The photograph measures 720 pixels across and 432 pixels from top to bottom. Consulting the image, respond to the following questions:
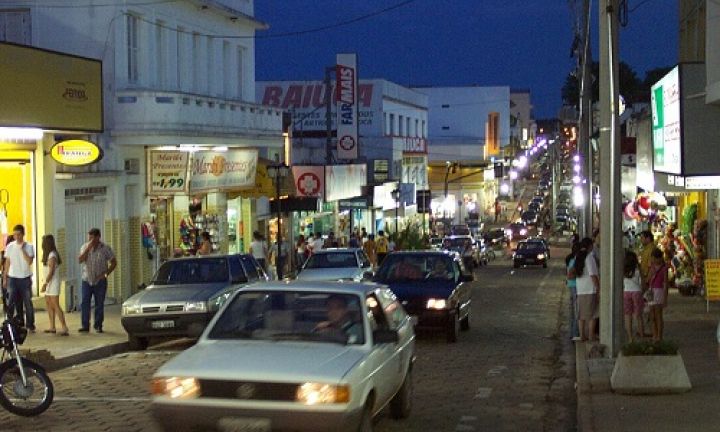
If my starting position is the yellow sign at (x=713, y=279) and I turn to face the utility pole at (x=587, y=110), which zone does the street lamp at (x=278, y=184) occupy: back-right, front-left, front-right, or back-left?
front-left

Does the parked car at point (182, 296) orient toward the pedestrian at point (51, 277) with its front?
no

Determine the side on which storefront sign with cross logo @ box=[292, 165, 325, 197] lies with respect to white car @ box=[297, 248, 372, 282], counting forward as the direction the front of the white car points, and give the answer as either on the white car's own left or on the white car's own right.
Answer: on the white car's own right

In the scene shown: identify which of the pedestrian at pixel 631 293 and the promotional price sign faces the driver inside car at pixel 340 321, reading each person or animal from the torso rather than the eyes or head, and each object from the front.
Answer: the promotional price sign

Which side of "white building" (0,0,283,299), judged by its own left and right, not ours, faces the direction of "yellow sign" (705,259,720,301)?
front

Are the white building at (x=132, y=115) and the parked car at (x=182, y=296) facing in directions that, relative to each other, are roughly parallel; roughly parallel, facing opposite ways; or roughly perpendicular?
roughly perpendicular

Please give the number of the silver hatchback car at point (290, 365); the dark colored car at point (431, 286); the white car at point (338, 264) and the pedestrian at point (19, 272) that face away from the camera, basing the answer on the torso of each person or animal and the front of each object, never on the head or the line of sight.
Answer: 0

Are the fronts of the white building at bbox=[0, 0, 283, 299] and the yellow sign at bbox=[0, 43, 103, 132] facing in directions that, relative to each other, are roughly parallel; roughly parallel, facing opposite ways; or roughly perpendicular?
roughly parallel

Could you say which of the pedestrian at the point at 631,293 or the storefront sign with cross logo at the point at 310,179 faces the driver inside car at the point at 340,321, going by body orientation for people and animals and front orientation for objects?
the storefront sign with cross logo

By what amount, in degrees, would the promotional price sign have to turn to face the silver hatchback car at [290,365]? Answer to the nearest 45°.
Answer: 0° — it already faces it

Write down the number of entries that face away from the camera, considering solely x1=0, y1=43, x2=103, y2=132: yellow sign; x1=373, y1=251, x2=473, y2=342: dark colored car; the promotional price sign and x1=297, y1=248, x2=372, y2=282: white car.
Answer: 0

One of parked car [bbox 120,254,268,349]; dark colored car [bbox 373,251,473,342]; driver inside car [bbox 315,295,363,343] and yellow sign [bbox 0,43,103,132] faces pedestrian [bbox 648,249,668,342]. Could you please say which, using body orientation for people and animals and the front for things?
the yellow sign

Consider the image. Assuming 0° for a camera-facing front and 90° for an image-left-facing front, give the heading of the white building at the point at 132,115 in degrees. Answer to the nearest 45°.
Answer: approximately 315°

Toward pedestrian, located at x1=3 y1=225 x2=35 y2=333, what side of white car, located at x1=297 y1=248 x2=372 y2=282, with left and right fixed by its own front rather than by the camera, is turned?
front

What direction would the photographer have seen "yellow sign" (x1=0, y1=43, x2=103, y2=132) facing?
facing the viewer and to the right of the viewer
